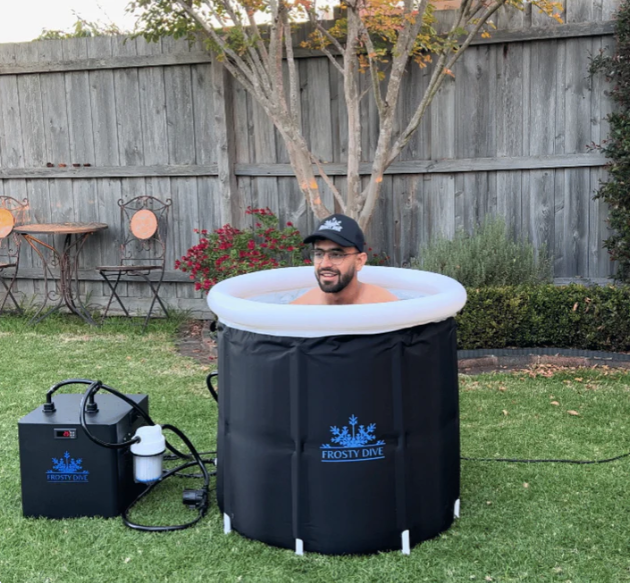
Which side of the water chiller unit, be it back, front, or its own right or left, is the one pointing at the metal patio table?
back

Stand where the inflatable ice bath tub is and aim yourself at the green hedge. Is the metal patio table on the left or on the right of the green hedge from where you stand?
left

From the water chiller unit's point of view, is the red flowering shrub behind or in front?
behind

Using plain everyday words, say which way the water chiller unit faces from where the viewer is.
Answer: facing the viewer

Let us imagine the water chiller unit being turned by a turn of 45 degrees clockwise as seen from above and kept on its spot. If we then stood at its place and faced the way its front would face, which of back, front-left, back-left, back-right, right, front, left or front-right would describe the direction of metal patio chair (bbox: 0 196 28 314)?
back-right

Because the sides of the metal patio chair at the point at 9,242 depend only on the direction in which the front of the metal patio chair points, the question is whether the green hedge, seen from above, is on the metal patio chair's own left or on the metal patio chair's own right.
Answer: on the metal patio chair's own left

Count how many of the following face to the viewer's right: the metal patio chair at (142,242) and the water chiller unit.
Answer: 0

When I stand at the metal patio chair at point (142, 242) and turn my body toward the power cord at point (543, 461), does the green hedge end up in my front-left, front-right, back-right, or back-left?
front-left

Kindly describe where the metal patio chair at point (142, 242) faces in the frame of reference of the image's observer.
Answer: facing the viewer and to the left of the viewer

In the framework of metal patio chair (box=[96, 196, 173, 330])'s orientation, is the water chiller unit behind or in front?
in front

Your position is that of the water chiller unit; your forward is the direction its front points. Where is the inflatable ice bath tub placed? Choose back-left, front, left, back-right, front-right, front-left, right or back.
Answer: front-left
